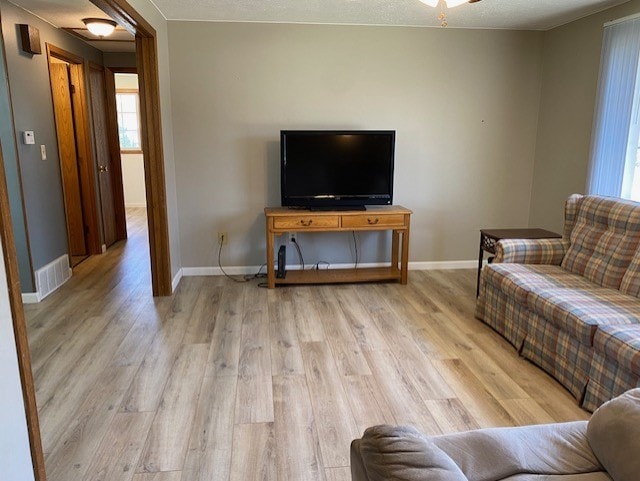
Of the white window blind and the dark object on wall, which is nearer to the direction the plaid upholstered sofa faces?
the dark object on wall

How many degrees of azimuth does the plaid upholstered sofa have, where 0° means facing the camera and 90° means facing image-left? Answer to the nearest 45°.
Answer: approximately 45°

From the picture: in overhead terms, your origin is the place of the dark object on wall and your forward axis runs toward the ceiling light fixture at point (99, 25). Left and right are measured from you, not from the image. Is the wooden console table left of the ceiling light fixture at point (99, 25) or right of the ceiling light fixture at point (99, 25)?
right

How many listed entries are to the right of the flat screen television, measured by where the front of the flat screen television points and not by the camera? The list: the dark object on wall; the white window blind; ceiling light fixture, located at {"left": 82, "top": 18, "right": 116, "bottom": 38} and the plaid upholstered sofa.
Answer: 2

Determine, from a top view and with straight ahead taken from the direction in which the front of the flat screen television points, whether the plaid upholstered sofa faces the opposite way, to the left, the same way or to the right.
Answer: to the right

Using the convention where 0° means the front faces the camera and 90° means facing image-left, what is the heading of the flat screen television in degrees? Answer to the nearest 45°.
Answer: approximately 0°

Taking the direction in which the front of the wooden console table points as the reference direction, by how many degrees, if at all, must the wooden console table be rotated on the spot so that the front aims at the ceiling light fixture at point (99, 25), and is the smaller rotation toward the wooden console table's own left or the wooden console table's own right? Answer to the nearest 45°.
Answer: approximately 90° to the wooden console table's own right

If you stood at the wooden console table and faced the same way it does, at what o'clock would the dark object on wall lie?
The dark object on wall is roughly at 3 o'clock from the wooden console table.

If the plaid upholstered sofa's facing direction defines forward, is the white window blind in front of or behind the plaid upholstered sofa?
behind
